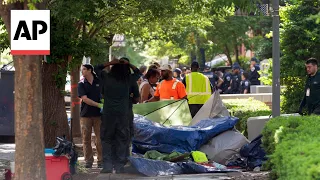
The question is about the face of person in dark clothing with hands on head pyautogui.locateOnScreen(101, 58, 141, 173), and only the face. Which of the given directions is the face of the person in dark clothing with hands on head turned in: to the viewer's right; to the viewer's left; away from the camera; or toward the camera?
away from the camera

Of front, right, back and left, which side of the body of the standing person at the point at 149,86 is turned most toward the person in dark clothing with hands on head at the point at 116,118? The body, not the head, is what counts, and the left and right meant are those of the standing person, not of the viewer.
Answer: right

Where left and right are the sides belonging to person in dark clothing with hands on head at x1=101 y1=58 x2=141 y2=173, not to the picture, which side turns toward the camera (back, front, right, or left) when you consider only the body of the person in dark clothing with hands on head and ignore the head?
back

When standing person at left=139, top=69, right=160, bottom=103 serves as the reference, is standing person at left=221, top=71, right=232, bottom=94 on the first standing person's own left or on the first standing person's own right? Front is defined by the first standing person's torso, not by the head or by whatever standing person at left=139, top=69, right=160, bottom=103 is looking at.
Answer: on the first standing person's own left

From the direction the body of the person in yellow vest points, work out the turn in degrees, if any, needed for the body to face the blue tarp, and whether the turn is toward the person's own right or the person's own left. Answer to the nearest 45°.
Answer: approximately 180°

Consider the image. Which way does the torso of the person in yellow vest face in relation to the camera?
away from the camera

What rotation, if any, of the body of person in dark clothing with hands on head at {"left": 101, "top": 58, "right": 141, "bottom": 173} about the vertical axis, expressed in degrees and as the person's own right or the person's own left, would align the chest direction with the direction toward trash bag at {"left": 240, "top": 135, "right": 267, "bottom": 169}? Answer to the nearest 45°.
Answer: approximately 90° to the person's own right

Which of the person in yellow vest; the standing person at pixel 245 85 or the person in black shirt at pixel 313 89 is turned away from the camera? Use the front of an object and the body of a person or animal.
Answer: the person in yellow vest
